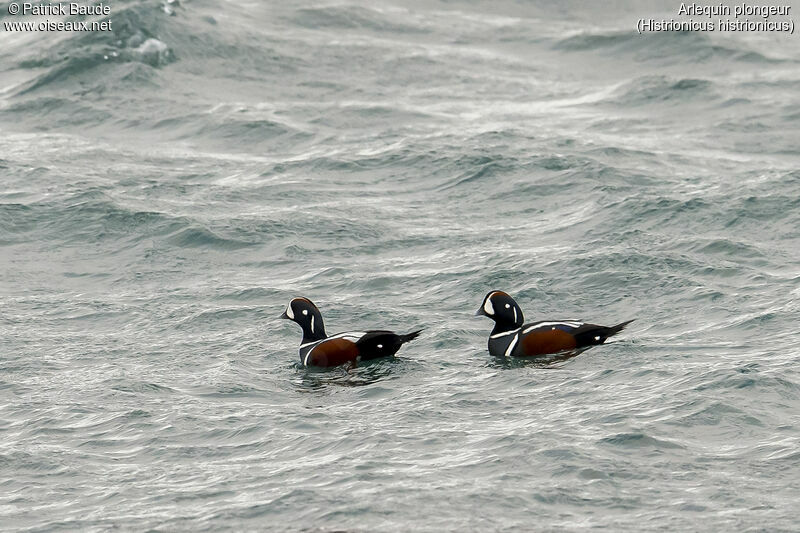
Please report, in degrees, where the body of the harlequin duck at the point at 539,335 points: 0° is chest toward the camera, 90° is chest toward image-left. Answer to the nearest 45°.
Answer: approximately 90°
